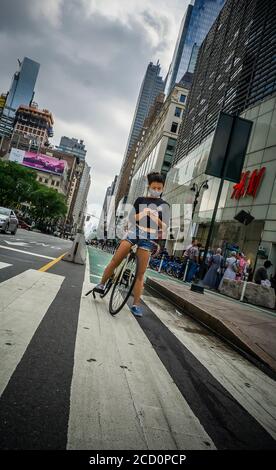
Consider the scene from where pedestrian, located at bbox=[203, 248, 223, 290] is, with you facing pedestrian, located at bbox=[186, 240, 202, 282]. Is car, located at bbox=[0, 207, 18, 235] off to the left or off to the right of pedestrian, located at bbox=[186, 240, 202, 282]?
left

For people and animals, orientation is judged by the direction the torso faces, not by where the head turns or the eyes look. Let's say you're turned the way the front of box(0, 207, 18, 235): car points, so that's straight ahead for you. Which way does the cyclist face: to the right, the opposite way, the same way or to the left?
the same way

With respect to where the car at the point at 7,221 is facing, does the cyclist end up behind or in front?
in front

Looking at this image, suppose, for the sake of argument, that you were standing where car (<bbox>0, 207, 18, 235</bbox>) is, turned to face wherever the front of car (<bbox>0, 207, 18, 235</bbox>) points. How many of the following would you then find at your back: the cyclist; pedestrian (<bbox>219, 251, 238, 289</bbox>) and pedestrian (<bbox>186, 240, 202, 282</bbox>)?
0

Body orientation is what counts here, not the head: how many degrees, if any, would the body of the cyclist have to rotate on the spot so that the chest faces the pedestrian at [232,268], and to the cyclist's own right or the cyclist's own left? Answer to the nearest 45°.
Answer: approximately 135° to the cyclist's own left

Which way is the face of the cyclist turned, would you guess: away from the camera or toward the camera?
toward the camera

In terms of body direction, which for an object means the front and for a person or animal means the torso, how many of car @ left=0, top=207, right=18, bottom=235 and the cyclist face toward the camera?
2

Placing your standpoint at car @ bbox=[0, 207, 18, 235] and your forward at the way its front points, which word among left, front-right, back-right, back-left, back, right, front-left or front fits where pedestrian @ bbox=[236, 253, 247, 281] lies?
front-left

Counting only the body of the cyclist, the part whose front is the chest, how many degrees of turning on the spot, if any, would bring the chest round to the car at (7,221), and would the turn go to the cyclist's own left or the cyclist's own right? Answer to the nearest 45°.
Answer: approximately 135° to the cyclist's own right

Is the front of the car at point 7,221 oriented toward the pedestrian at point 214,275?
no

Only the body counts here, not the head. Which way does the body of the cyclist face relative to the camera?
toward the camera

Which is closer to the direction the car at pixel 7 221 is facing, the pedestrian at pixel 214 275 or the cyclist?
the cyclist
